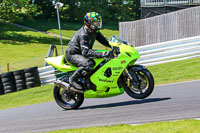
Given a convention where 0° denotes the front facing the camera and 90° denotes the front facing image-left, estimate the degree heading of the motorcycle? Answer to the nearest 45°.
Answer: approximately 270°

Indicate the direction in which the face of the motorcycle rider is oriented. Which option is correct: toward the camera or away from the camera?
toward the camera

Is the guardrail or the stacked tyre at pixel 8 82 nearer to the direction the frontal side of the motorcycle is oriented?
the guardrail

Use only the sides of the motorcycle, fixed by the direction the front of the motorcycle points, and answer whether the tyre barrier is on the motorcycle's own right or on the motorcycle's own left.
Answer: on the motorcycle's own left

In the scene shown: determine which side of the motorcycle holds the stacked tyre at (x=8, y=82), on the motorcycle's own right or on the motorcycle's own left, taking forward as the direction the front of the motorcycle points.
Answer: on the motorcycle's own left

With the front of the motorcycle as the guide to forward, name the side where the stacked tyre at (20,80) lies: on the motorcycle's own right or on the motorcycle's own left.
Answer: on the motorcycle's own left

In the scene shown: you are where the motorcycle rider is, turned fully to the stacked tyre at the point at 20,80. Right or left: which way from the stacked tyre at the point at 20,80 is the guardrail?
right

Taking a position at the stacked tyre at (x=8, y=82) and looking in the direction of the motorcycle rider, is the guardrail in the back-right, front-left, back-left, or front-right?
front-left

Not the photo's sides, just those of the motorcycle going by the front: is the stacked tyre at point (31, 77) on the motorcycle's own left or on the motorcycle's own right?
on the motorcycle's own left

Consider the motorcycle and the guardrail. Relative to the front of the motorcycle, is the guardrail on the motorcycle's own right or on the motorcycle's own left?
on the motorcycle's own left
